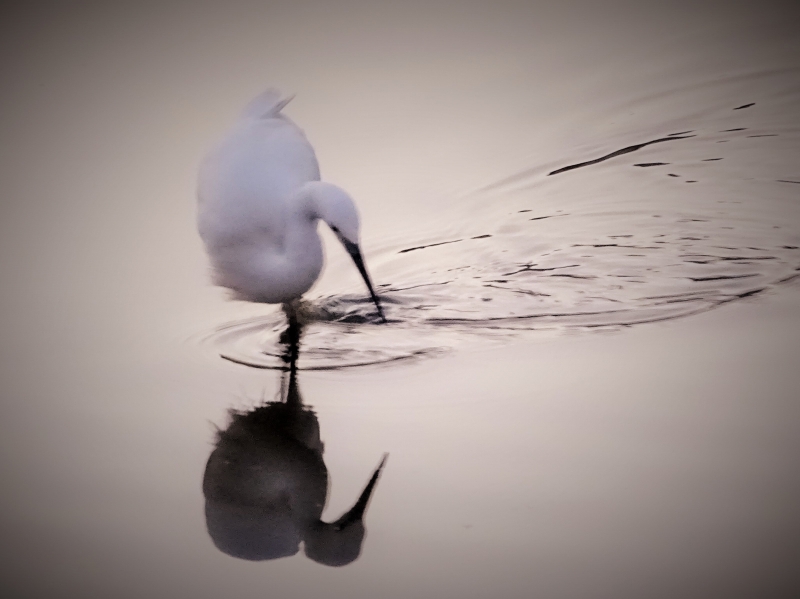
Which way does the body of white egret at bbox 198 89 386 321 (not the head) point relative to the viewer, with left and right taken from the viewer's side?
facing the viewer and to the right of the viewer
